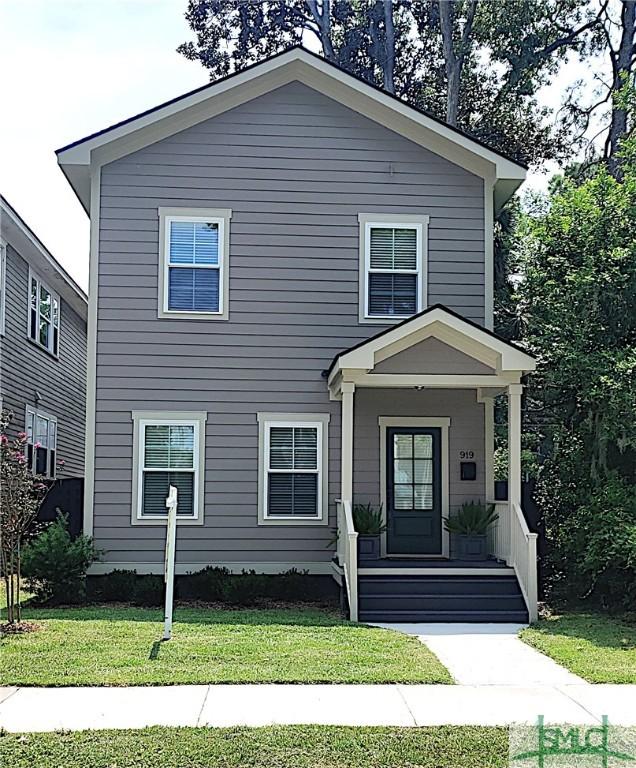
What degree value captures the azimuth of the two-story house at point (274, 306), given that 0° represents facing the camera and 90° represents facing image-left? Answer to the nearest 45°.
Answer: approximately 0°
